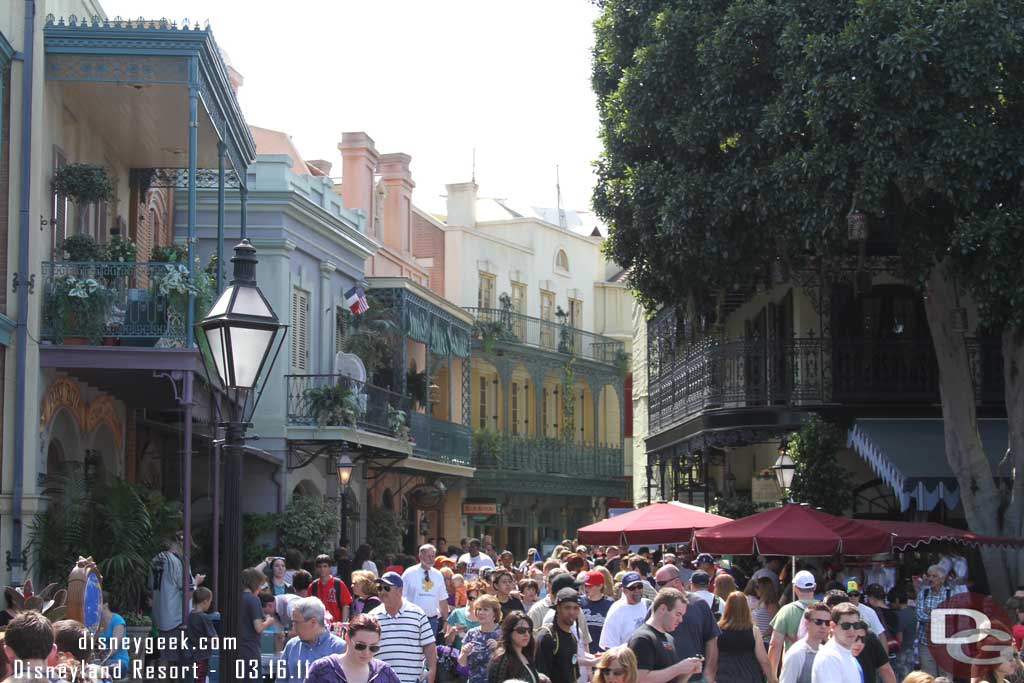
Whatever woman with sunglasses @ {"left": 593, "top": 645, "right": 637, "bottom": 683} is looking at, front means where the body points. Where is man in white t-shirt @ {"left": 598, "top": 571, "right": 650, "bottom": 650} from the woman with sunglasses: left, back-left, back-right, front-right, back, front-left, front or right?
back

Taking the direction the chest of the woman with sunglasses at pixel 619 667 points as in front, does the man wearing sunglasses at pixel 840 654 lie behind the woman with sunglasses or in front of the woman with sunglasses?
behind

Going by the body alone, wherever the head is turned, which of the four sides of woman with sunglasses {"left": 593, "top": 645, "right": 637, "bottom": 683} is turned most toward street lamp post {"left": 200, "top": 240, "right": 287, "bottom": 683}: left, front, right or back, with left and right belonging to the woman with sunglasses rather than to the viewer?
right

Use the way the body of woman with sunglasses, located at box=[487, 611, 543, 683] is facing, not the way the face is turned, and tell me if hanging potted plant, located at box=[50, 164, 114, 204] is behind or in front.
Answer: behind

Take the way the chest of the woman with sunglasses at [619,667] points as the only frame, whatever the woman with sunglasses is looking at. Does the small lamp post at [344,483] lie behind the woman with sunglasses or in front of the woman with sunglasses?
behind

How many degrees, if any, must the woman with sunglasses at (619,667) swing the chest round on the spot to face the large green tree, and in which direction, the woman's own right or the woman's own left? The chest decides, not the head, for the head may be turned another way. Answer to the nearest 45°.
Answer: approximately 180°

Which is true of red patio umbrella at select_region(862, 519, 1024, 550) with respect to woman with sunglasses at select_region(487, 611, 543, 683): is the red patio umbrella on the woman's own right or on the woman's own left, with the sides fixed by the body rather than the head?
on the woman's own left

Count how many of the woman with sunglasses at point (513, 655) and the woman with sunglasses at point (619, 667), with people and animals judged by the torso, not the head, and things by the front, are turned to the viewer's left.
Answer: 0

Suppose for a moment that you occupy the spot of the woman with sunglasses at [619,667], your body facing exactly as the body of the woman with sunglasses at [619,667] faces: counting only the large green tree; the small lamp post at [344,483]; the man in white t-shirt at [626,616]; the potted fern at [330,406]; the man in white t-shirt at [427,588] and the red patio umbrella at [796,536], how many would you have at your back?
6

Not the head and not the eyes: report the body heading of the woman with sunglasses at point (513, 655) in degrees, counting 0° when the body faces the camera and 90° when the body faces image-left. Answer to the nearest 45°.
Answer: approximately 315°

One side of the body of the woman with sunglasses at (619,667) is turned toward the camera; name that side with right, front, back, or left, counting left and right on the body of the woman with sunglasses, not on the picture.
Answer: front

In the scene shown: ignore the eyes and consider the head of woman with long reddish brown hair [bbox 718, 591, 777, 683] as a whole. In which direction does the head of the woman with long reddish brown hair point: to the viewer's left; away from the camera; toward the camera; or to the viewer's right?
away from the camera

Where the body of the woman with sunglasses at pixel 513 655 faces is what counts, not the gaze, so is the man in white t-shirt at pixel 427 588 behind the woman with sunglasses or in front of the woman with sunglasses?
behind
